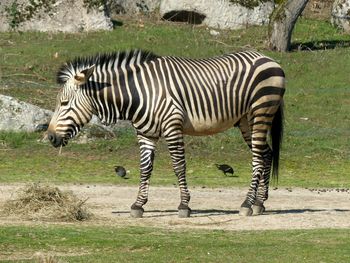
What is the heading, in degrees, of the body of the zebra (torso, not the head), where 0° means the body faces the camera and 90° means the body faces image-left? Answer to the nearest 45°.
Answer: approximately 90°

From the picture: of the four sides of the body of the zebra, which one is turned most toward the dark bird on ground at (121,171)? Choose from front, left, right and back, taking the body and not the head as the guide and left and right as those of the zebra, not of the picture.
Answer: right

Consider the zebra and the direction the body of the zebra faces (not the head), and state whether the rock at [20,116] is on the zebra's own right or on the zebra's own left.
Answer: on the zebra's own right

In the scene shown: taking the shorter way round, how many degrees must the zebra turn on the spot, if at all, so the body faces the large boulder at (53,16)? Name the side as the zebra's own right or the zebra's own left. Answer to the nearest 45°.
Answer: approximately 90° to the zebra's own right

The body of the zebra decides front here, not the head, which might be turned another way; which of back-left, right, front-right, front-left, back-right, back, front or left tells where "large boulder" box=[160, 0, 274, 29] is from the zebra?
right
